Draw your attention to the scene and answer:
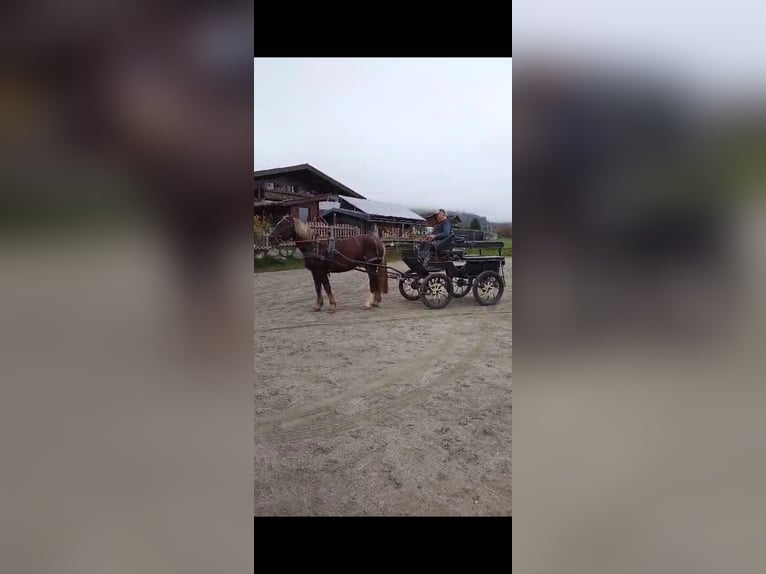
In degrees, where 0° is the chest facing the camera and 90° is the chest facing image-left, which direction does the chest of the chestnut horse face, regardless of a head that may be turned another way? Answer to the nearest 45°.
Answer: approximately 90°
